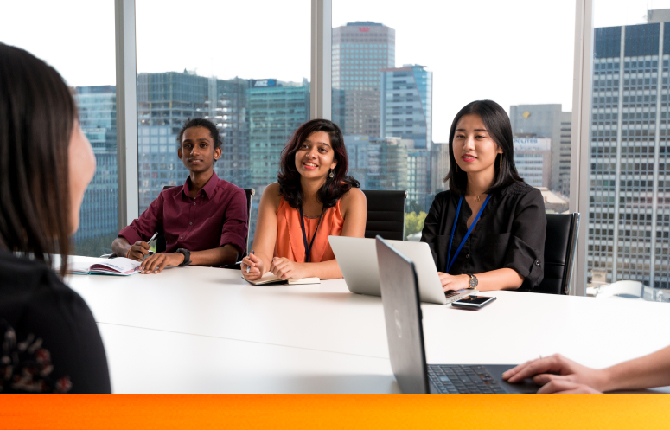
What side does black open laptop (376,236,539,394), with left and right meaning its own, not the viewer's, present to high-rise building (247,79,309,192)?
left

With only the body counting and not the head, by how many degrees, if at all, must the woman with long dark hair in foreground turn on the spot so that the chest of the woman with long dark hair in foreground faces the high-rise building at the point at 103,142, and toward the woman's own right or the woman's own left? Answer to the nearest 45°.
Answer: approximately 45° to the woman's own left

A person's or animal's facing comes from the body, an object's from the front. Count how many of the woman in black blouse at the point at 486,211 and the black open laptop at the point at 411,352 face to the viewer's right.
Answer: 1

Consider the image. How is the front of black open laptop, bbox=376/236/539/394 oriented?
to the viewer's right

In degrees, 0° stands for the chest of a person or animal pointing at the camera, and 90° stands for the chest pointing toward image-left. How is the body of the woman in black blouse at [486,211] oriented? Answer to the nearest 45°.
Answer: approximately 45°
